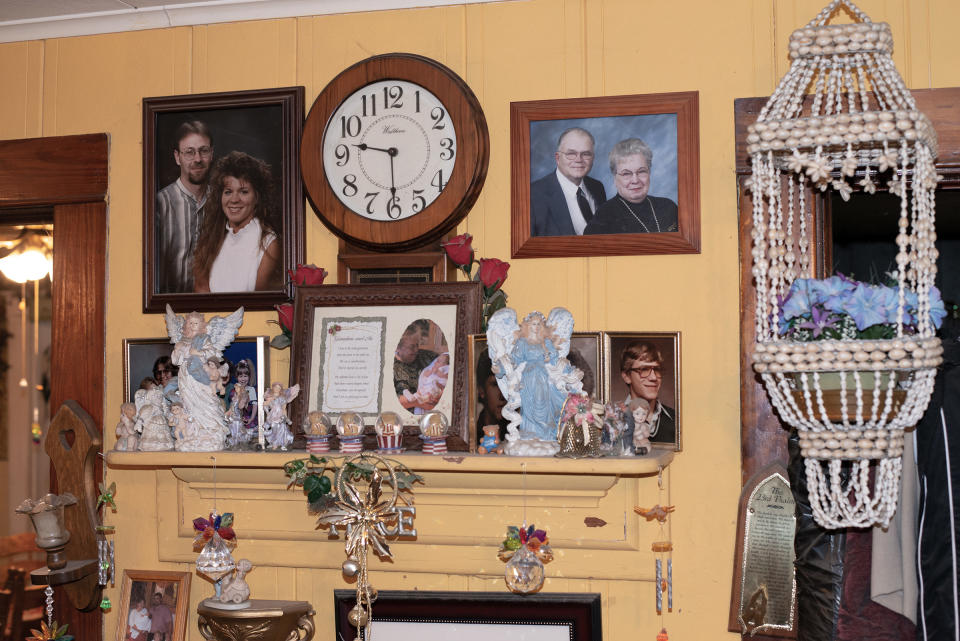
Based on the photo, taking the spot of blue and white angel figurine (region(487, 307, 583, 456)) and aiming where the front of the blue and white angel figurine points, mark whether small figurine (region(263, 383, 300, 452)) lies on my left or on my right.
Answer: on my right

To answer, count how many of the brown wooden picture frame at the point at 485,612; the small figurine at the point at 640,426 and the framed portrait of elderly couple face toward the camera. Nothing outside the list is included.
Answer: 3

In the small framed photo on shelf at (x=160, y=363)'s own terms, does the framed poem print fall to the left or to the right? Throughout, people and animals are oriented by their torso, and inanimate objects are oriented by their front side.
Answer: on its left

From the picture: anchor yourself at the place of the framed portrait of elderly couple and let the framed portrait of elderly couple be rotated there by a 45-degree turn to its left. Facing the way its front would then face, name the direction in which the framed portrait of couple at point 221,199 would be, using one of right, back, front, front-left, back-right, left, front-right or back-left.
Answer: back-right

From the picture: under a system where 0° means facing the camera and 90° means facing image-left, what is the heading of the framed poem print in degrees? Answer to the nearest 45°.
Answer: approximately 0°

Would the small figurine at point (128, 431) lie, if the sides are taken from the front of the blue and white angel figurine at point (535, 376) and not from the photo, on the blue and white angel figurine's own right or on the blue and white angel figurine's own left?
on the blue and white angel figurine's own right

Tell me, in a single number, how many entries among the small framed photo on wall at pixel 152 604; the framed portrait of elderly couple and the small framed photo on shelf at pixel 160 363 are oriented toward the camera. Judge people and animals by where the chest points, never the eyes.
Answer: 3

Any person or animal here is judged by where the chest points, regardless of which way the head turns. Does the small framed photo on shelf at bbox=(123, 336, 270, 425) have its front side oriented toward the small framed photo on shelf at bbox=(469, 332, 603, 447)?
no

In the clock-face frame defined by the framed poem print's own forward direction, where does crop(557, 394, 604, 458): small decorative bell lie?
The small decorative bell is roughly at 10 o'clock from the framed poem print.

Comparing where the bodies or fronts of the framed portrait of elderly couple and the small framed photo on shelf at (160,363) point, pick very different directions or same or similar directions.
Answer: same or similar directions

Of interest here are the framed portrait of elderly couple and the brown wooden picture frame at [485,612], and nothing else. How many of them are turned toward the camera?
2

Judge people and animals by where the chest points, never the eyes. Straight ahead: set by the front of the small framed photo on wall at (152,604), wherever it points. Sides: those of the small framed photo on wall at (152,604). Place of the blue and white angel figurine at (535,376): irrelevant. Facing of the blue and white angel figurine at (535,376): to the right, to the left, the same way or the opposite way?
the same way

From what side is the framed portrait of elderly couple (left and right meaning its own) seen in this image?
front

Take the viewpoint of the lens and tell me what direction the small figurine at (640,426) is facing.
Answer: facing the viewer
